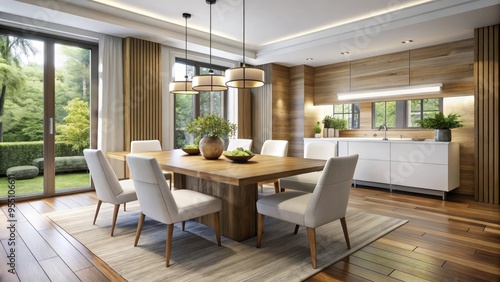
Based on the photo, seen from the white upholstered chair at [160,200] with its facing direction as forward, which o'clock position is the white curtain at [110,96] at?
The white curtain is roughly at 10 o'clock from the white upholstered chair.

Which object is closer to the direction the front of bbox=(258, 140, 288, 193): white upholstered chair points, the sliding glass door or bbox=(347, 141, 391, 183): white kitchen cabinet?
the sliding glass door

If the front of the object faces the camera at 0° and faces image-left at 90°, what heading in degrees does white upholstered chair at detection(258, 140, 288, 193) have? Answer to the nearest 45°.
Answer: approximately 45°

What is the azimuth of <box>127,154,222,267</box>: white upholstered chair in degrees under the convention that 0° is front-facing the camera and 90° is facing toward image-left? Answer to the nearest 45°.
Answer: approximately 225°

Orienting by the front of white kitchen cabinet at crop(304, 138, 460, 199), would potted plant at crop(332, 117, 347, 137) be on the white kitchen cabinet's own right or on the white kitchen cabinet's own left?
on the white kitchen cabinet's own right

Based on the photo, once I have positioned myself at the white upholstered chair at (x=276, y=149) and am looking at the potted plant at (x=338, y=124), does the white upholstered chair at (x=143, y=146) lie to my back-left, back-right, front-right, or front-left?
back-left

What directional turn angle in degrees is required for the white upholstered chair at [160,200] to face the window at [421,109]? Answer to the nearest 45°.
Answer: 0° — it already faces it
